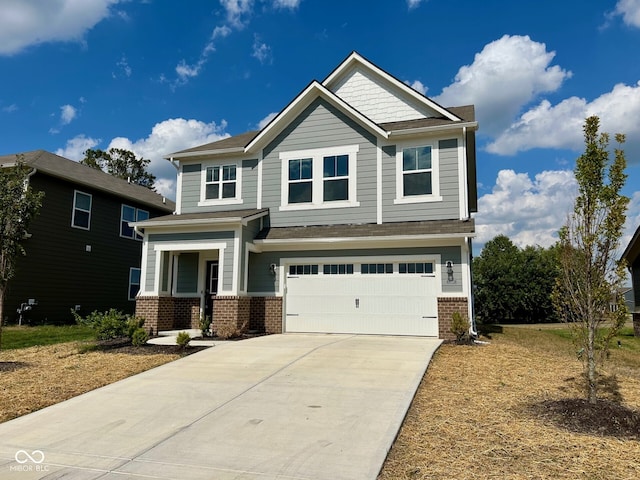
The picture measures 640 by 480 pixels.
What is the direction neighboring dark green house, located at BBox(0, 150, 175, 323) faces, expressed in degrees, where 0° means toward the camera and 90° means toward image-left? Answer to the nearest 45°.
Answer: approximately 45°

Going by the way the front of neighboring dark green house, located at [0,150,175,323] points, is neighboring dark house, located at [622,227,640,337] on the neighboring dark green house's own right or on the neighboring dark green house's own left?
on the neighboring dark green house's own left

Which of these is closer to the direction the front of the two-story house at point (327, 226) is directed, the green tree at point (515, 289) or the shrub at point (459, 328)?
the shrub

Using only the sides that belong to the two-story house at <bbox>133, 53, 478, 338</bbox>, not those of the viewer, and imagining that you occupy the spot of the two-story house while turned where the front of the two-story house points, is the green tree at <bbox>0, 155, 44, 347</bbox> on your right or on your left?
on your right

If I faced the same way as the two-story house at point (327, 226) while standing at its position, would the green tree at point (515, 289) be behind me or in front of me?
behind

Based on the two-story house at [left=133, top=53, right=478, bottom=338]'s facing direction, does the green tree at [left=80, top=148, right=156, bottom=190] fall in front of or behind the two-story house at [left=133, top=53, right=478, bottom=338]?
behind

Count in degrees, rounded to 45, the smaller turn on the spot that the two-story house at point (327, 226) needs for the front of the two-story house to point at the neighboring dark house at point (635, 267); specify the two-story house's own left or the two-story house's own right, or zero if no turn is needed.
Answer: approximately 90° to the two-story house's own left
